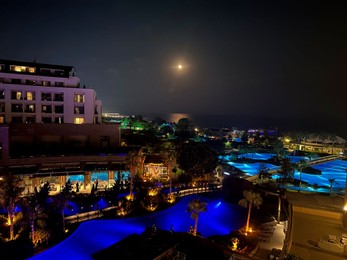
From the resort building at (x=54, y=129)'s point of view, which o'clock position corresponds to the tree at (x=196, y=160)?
The tree is roughly at 10 o'clock from the resort building.

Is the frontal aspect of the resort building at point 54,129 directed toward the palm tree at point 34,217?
yes

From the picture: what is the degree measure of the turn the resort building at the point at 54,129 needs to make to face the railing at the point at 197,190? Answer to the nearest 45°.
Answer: approximately 45° to its left

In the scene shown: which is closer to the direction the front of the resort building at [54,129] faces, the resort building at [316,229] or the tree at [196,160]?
the resort building

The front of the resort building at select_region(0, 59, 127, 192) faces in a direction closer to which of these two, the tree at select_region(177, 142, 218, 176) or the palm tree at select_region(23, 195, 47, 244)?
the palm tree

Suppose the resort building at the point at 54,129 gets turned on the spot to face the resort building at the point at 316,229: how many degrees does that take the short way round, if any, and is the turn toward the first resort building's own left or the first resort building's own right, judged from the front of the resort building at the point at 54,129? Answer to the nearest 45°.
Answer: approximately 45° to the first resort building's own left

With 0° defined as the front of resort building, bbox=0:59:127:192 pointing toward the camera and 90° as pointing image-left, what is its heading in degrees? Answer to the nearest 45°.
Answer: approximately 0°

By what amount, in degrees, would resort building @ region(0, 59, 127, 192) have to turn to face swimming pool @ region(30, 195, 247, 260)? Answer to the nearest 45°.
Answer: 0° — it already faces it

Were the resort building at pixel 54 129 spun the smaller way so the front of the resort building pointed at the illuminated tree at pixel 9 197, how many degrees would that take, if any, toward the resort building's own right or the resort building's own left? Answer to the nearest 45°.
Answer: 0° — it already faces it

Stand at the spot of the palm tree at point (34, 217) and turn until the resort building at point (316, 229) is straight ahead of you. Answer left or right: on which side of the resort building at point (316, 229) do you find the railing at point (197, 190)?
left
